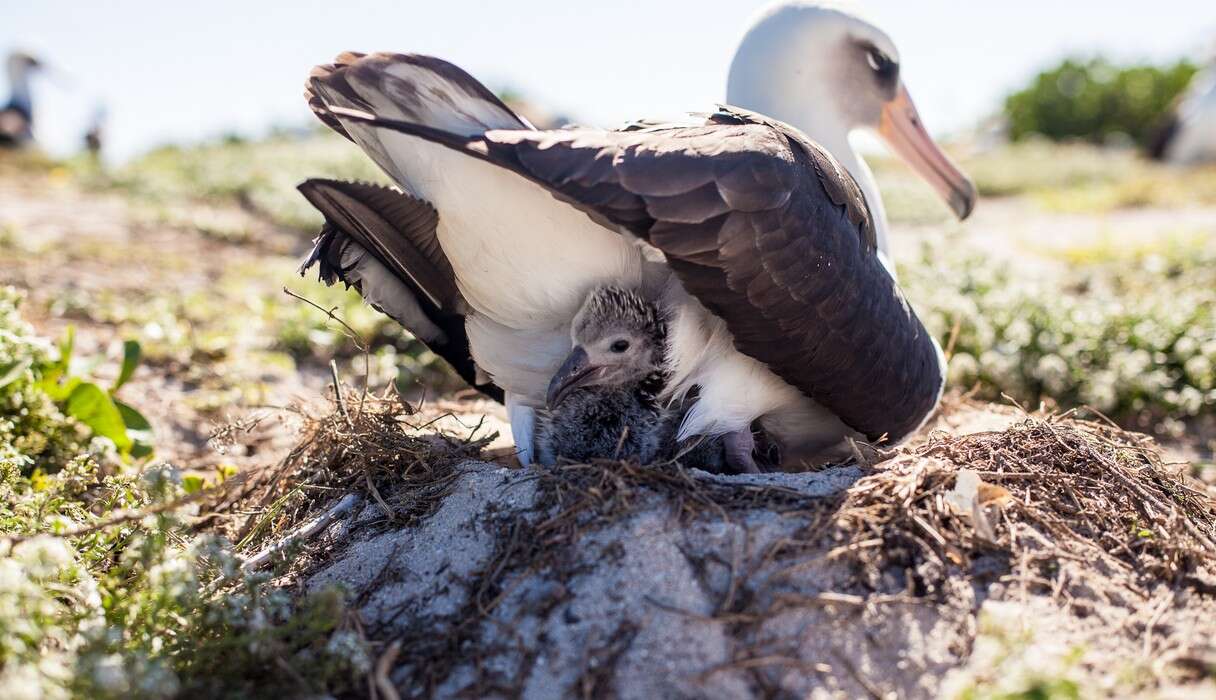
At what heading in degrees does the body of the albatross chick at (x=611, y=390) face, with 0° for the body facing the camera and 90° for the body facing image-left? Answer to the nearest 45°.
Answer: approximately 45°
